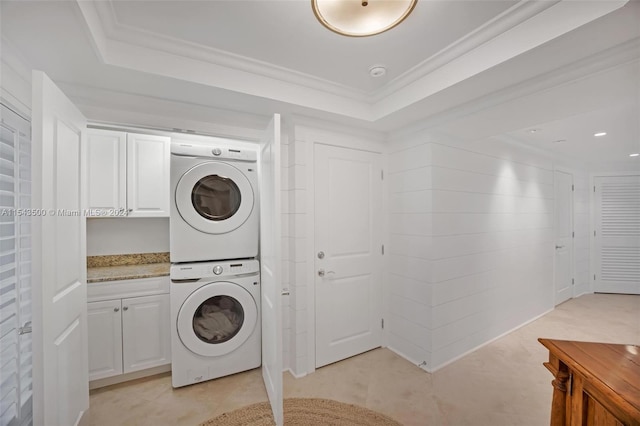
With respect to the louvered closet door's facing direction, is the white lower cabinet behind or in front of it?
in front

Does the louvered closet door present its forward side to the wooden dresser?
yes

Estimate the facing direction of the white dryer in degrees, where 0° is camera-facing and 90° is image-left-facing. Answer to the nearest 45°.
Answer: approximately 0°

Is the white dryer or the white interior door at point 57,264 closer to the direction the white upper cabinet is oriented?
the white interior door

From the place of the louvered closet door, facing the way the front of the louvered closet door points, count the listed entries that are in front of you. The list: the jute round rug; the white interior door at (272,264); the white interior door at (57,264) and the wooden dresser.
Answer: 4

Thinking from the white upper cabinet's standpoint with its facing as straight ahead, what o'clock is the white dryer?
The white dryer is roughly at 10 o'clock from the white upper cabinet.

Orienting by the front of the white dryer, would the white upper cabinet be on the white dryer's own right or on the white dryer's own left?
on the white dryer's own right
